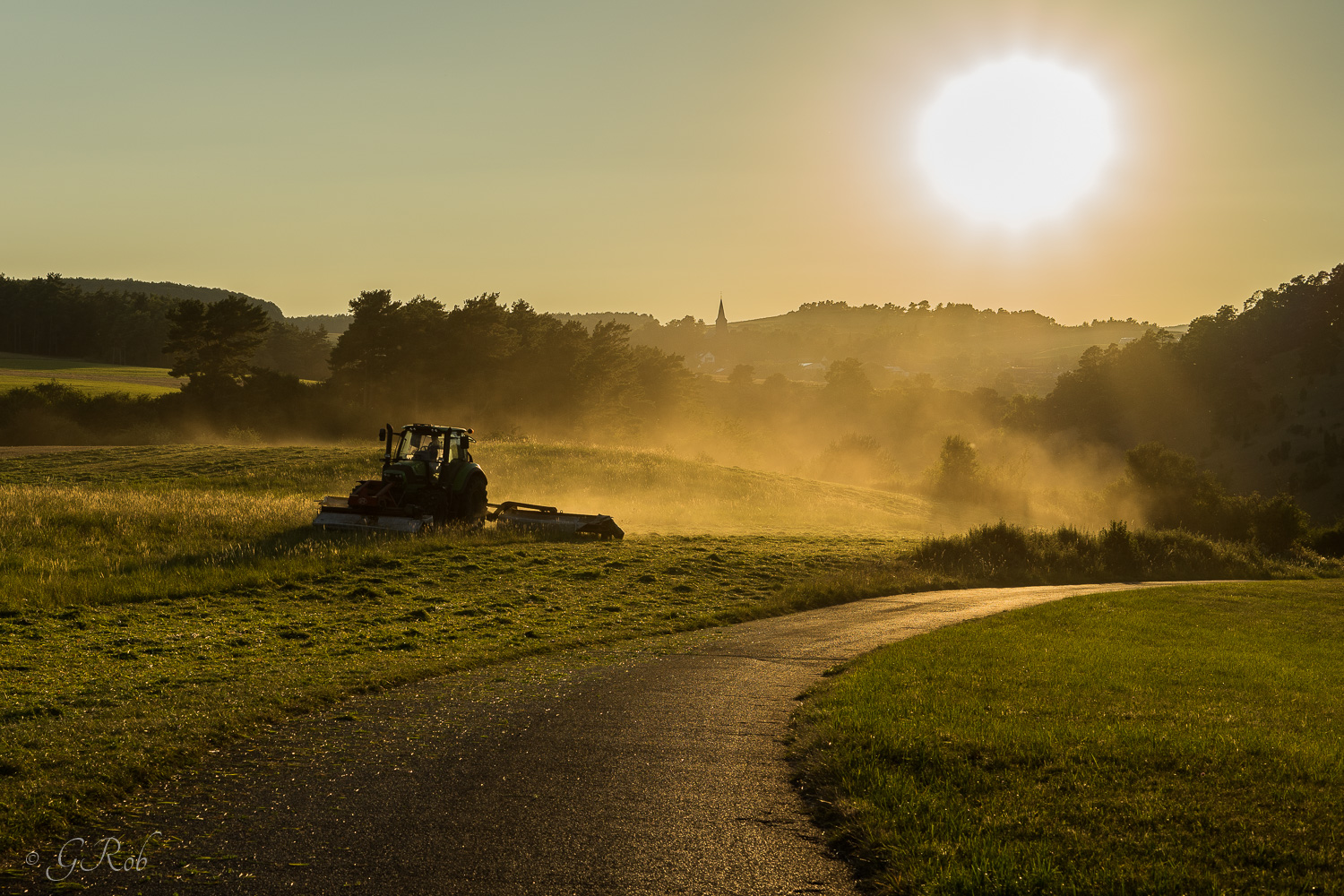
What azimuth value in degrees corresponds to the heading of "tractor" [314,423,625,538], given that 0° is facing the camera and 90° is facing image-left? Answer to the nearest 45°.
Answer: approximately 45°

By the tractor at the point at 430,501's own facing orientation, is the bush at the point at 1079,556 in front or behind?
behind
